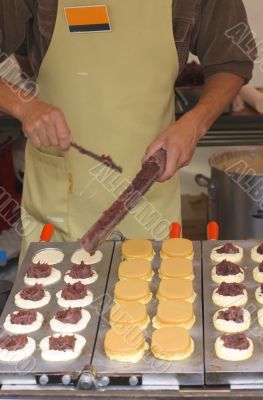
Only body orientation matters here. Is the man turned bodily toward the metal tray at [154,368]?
yes

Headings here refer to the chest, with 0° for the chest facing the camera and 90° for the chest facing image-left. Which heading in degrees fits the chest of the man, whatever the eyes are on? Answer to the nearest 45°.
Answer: approximately 0°

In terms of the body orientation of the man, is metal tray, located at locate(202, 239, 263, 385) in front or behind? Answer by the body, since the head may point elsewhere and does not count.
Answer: in front

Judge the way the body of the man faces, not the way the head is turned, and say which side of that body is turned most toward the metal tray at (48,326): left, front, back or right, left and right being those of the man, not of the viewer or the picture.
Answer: front
